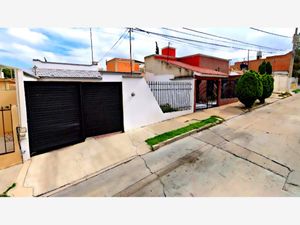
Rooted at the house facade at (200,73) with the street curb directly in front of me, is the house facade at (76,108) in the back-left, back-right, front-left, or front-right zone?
front-right

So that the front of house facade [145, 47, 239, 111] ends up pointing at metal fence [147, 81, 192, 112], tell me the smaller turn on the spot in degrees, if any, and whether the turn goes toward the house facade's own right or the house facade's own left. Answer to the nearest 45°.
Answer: approximately 45° to the house facade's own right

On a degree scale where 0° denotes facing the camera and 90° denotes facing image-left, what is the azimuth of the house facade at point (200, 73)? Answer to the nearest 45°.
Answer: approximately 315°

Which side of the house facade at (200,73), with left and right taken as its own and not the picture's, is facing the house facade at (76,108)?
right

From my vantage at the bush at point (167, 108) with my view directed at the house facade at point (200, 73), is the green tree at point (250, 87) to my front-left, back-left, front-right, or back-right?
front-right

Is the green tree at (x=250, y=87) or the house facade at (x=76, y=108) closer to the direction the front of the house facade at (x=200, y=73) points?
the green tree

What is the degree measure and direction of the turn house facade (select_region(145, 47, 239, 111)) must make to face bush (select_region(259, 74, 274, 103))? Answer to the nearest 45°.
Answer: approximately 45° to its left
